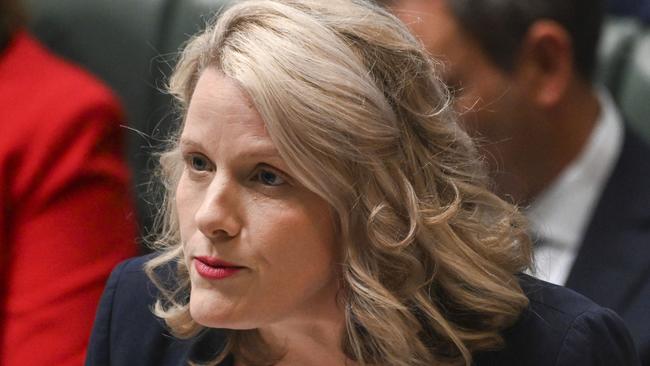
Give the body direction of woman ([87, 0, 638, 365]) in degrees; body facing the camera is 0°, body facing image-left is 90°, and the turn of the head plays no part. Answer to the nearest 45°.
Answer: approximately 45°

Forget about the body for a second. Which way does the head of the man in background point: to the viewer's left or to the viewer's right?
to the viewer's left

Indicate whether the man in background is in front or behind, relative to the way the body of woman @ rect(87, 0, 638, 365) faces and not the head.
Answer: behind
